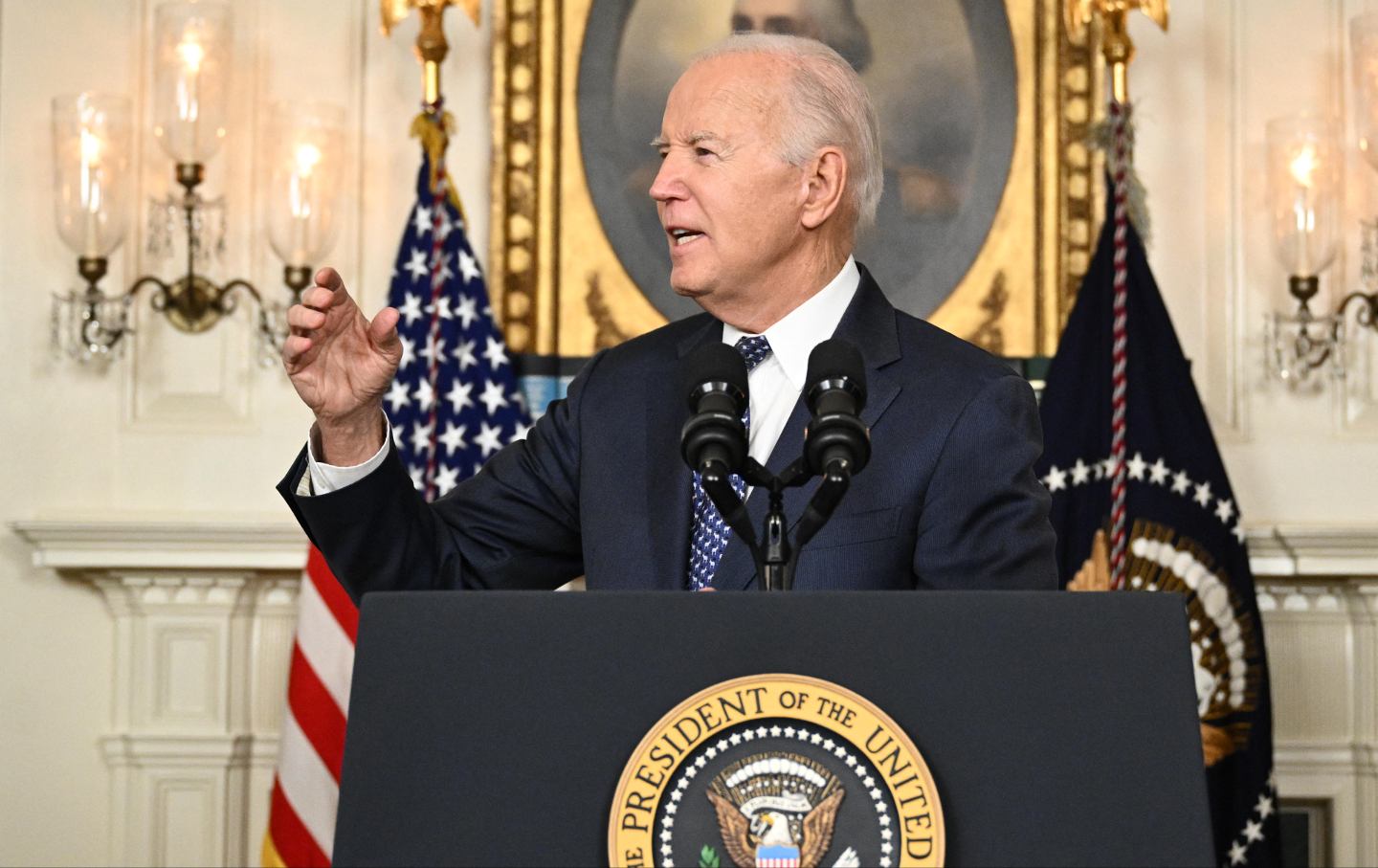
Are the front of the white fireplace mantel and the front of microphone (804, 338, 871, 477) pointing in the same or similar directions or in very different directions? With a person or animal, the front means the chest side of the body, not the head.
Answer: very different directions

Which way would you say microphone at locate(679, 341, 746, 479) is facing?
away from the camera

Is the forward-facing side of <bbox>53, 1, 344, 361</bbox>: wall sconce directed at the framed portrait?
no

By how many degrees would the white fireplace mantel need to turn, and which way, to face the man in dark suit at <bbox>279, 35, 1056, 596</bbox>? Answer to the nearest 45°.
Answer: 0° — it already faces them

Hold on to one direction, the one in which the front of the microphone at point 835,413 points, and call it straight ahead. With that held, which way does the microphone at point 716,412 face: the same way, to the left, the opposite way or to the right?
the same way

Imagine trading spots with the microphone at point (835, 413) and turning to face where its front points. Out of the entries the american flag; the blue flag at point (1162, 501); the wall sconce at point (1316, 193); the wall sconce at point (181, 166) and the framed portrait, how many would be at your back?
0

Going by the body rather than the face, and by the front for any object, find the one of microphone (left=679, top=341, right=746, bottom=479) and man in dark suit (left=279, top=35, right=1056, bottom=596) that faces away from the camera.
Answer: the microphone

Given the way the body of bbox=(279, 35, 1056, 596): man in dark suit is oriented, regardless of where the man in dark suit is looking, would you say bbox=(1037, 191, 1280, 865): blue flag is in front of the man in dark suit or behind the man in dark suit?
behind

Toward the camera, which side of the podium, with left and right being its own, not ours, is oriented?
front

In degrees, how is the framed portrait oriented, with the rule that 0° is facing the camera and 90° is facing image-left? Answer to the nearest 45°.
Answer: approximately 0°

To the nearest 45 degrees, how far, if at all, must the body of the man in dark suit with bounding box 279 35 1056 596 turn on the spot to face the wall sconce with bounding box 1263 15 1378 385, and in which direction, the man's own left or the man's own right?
approximately 180°

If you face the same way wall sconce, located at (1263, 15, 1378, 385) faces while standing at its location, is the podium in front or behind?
in front

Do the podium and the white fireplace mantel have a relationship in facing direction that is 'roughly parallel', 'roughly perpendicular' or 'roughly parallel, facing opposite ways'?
roughly parallel

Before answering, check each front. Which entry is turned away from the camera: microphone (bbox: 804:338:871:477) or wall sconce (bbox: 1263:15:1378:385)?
the microphone

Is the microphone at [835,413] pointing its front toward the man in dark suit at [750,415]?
yes

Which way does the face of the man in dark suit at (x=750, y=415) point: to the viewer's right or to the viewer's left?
to the viewer's left

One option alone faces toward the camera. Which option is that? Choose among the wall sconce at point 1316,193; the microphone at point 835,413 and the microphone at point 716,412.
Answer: the wall sconce

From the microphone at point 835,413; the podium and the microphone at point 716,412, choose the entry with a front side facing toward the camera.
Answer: the podium

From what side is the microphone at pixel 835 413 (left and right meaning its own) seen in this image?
back
